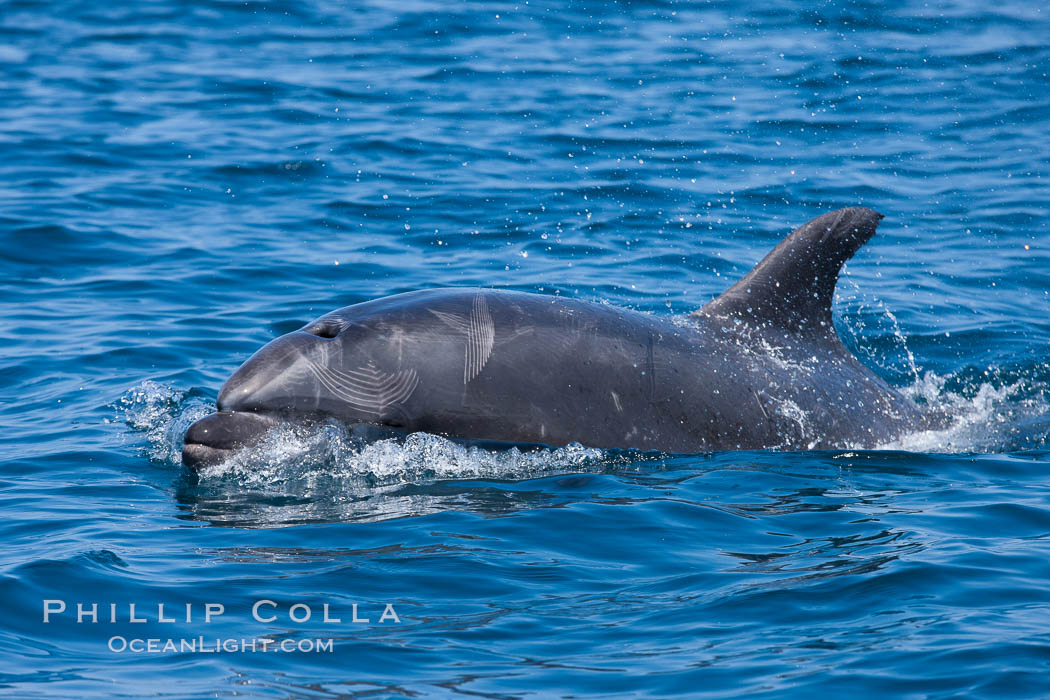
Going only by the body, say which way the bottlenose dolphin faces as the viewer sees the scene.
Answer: to the viewer's left
